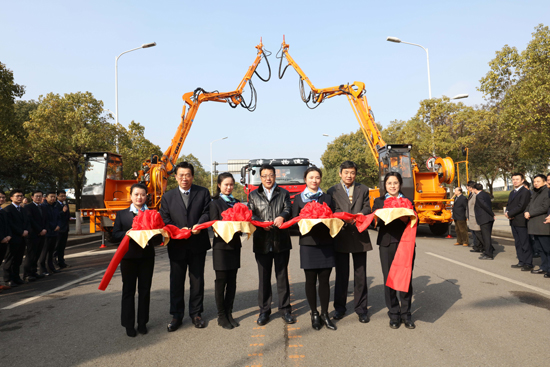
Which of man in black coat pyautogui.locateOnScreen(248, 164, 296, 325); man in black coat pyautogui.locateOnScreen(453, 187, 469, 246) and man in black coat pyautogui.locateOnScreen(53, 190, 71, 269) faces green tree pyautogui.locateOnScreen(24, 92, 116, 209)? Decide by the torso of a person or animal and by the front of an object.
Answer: man in black coat pyautogui.locateOnScreen(453, 187, 469, 246)

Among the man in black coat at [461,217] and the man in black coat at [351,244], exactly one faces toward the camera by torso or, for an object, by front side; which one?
the man in black coat at [351,244]

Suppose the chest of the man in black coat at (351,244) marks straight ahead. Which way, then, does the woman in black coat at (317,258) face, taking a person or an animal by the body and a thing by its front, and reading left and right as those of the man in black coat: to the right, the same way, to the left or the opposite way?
the same way

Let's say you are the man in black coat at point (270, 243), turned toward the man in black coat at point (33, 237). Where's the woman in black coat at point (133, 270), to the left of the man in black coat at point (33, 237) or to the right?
left

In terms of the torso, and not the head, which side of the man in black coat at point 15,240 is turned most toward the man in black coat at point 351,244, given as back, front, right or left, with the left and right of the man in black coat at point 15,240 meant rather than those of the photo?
front

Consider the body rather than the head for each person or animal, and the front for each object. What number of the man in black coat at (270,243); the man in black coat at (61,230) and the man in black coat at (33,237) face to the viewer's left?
0

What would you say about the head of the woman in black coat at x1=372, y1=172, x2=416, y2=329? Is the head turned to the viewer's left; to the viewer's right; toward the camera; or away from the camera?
toward the camera

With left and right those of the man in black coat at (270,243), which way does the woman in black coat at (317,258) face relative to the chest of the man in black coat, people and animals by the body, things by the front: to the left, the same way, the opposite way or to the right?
the same way

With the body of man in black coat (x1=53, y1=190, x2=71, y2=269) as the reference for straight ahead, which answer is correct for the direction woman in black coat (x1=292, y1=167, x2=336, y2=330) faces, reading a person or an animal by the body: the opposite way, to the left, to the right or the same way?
to the right

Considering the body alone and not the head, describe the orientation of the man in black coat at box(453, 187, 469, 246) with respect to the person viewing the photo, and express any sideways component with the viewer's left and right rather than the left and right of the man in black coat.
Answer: facing to the left of the viewer

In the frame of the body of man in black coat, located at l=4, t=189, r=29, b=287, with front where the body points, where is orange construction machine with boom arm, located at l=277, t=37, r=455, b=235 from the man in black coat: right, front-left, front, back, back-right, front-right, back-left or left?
front-left

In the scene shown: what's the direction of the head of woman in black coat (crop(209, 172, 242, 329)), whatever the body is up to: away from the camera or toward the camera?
toward the camera

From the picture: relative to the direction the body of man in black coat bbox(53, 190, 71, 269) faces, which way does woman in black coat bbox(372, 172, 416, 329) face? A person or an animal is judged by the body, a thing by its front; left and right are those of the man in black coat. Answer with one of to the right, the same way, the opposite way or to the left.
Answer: to the right

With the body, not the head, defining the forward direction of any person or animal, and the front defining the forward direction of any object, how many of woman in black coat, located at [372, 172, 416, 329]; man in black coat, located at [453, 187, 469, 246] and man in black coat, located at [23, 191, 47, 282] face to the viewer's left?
1

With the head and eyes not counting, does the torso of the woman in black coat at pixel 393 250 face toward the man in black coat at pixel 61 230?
no

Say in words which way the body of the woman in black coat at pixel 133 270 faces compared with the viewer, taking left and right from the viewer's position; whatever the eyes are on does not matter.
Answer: facing the viewer

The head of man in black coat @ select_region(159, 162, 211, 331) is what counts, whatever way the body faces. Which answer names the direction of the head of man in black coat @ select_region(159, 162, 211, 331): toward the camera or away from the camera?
toward the camera

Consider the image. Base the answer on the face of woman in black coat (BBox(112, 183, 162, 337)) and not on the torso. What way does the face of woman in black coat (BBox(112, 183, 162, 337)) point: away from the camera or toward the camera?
toward the camera

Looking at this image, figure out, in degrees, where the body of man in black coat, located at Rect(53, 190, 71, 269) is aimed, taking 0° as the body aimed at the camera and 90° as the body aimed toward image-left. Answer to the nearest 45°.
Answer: approximately 315°

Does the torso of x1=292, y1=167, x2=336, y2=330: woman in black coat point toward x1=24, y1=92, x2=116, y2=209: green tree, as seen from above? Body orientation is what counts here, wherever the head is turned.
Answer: no

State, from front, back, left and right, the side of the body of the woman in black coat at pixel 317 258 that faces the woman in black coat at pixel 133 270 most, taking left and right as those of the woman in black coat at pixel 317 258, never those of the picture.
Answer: right

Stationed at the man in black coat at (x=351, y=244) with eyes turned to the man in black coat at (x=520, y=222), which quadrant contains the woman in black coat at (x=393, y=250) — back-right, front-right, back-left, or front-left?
front-right

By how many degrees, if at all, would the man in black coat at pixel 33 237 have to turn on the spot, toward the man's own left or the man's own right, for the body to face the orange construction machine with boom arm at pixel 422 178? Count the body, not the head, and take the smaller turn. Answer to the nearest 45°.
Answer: approximately 45° to the man's own left

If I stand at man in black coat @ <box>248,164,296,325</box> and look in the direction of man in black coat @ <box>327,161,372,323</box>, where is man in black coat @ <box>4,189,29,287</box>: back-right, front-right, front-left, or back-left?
back-left
